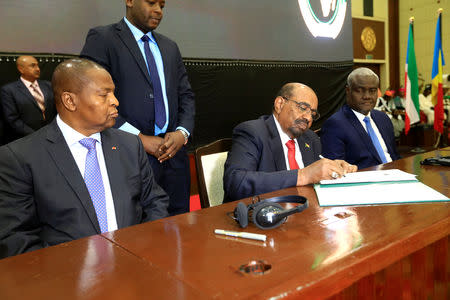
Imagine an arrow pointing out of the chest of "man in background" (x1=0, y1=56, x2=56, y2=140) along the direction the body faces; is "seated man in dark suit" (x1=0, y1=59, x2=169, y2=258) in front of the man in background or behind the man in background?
in front

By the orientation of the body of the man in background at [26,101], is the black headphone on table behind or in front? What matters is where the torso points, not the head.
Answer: in front

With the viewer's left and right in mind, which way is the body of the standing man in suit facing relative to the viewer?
facing the viewer and to the right of the viewer

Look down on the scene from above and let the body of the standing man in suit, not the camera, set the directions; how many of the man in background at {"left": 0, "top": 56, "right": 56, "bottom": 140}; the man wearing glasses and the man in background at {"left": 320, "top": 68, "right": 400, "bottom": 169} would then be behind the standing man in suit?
1

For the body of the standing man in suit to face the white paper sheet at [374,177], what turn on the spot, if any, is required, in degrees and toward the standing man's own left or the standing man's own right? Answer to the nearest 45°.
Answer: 0° — they already face it

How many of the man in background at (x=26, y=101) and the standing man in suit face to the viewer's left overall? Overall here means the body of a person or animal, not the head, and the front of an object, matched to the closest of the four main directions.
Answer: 0

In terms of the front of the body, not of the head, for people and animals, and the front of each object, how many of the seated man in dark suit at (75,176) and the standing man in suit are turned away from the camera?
0

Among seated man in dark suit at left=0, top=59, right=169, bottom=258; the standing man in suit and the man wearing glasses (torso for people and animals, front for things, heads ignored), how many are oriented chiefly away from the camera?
0

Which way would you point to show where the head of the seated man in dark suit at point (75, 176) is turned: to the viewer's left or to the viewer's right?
to the viewer's right

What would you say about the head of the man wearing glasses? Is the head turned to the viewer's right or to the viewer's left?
to the viewer's right

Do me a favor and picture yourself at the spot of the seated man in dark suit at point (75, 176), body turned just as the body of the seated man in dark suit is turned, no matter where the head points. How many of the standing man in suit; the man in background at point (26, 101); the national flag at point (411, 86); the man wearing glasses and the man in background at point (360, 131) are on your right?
0

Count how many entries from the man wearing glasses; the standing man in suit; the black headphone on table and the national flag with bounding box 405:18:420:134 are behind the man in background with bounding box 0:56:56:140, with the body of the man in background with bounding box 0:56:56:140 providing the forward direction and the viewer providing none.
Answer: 0

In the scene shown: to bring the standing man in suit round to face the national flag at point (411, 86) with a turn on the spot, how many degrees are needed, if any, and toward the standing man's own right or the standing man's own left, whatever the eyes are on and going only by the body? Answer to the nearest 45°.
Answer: approximately 90° to the standing man's own left

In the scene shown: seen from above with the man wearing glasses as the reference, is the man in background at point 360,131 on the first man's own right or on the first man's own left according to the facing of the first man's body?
on the first man's own left

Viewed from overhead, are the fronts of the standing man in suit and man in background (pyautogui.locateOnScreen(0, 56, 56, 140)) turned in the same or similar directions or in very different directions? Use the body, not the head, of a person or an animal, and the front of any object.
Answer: same or similar directions
